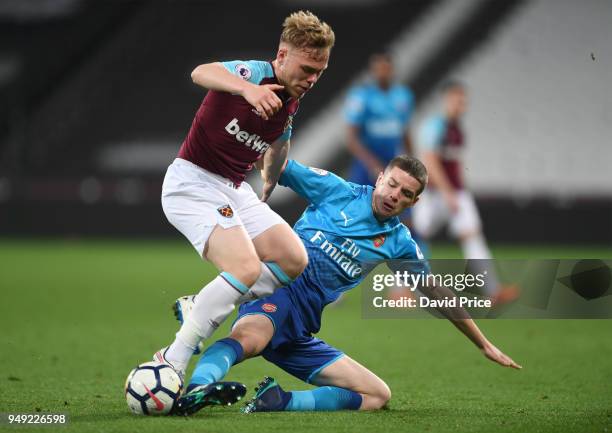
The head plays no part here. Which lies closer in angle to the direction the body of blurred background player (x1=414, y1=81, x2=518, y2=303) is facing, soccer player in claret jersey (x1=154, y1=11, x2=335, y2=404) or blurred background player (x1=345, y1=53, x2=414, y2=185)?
the soccer player in claret jersey

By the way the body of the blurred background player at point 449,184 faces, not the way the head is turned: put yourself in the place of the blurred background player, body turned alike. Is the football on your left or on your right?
on your right

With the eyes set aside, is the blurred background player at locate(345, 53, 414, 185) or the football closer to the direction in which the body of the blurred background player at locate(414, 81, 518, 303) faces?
the football
